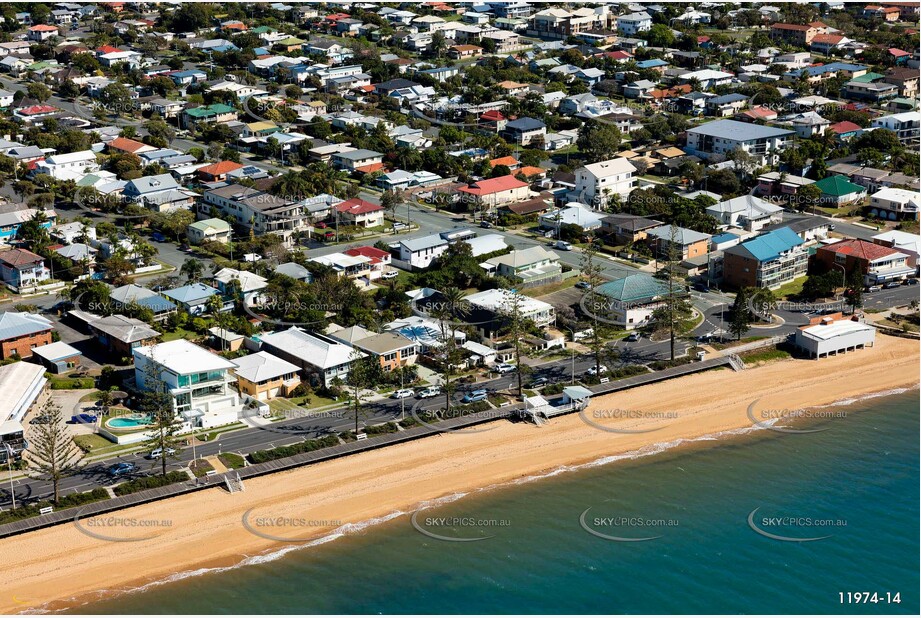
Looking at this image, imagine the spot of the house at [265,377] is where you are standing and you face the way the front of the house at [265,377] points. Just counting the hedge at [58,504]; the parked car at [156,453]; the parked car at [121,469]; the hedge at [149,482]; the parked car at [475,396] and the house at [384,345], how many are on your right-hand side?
4

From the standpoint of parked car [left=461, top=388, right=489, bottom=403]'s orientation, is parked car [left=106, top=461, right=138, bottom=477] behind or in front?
in front

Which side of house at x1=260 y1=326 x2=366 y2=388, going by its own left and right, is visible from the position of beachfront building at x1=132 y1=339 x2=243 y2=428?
right

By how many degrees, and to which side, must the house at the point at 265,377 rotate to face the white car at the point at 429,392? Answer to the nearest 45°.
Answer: approximately 45° to its left

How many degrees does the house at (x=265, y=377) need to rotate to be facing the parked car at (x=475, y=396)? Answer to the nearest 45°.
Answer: approximately 45° to its left

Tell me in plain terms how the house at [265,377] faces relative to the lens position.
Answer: facing the viewer and to the right of the viewer

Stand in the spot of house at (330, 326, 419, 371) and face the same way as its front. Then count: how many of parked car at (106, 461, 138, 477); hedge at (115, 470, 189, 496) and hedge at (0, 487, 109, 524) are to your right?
3
